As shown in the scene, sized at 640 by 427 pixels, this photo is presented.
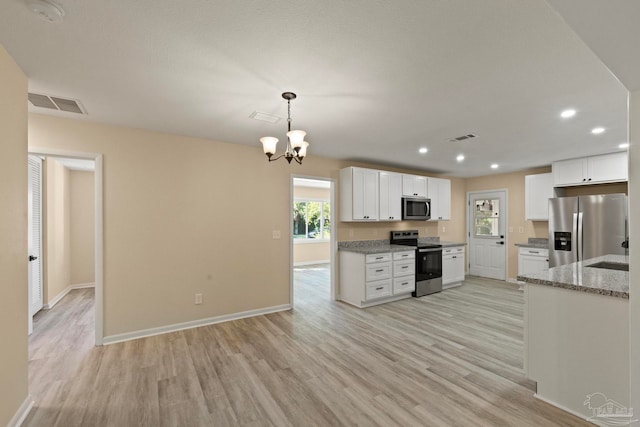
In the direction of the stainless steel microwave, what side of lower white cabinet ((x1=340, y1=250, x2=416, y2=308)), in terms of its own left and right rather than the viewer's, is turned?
left

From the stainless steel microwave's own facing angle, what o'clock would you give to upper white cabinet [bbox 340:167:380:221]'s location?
The upper white cabinet is roughly at 3 o'clock from the stainless steel microwave.

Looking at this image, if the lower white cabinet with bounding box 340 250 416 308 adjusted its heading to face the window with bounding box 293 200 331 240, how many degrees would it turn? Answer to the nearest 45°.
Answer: approximately 180°

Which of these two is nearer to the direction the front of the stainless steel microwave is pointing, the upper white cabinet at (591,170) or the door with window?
the upper white cabinet

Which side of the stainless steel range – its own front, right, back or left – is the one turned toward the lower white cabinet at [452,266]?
left

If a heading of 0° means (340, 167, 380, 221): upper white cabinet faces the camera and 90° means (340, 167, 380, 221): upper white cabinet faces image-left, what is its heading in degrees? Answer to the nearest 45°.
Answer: approximately 315°
